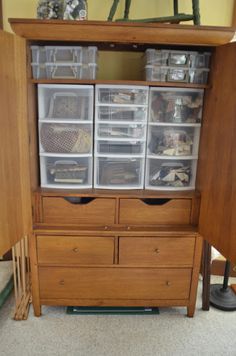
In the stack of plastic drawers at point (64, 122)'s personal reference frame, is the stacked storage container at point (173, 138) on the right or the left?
on its left

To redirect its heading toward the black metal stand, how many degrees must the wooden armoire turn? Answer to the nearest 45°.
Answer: approximately 90° to its left

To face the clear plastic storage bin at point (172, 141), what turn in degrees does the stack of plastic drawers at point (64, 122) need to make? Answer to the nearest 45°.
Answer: approximately 90° to its left

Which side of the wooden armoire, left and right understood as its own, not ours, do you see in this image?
front

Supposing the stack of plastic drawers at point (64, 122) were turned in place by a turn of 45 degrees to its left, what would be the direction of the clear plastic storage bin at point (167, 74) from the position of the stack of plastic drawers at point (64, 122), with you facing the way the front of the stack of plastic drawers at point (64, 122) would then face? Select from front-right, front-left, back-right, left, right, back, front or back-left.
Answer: front-left

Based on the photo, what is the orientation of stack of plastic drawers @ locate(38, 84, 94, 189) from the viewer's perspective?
toward the camera
